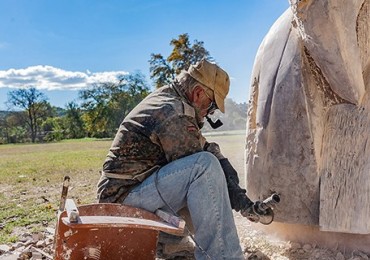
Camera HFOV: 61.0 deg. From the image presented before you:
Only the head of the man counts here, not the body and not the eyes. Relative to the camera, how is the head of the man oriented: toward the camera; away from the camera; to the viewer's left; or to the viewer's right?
to the viewer's right

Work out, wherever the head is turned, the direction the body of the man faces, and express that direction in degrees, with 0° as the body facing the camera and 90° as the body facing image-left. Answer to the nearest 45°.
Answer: approximately 270°

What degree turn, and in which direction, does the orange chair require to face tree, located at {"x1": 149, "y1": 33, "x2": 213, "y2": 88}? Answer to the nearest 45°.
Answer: approximately 90° to its left

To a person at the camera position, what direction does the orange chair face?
facing to the right of the viewer

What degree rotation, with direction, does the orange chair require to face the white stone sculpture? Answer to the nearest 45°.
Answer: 0° — it already faces it

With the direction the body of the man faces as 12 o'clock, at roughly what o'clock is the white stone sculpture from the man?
The white stone sculpture is roughly at 12 o'clock from the man.

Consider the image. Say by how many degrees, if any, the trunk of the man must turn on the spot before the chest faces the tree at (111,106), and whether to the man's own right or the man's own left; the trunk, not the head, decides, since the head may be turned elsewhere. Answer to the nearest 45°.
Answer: approximately 90° to the man's own left
